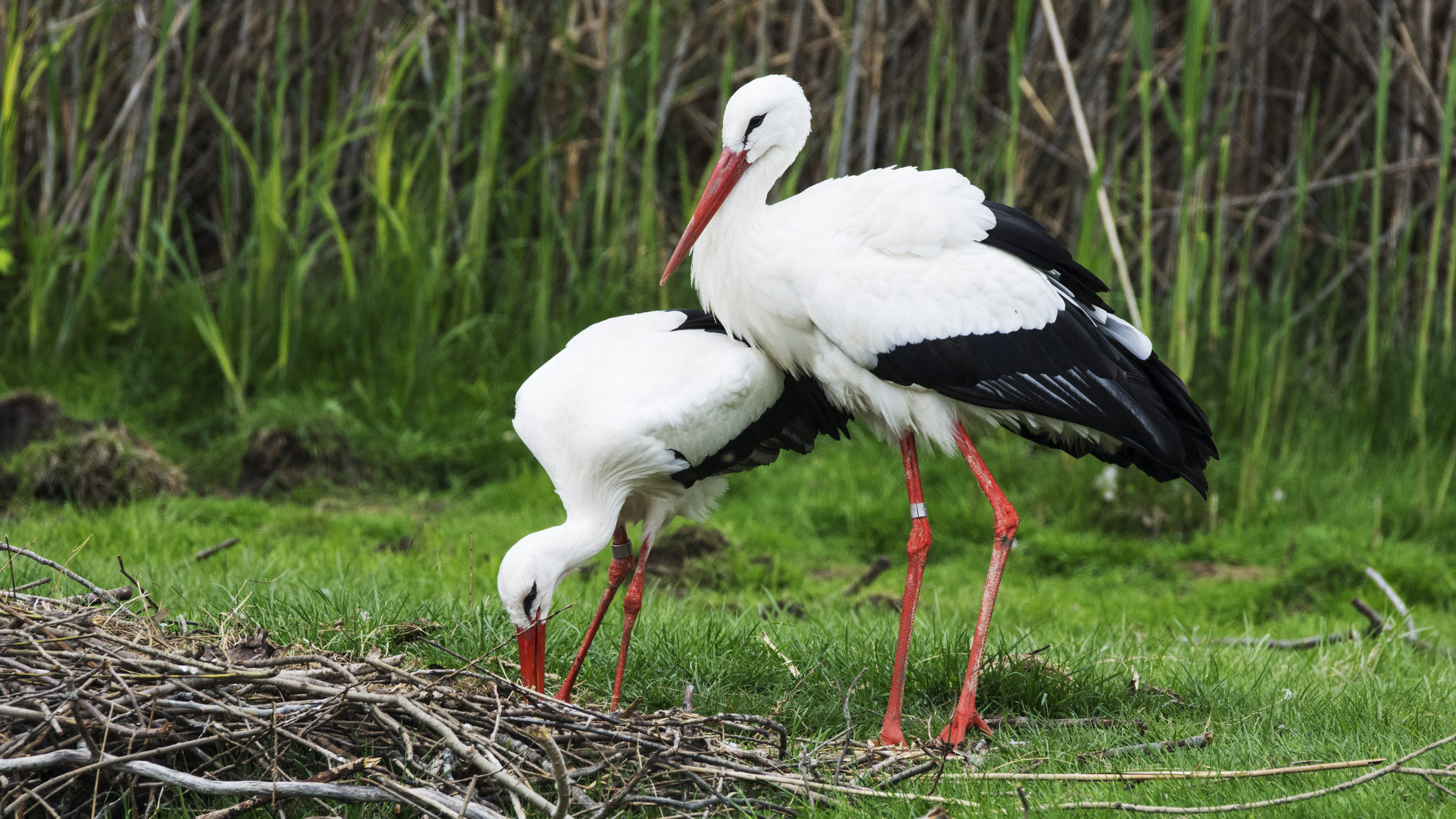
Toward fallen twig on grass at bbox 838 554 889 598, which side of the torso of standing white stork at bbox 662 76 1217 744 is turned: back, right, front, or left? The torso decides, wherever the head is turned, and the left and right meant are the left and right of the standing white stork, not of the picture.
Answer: right

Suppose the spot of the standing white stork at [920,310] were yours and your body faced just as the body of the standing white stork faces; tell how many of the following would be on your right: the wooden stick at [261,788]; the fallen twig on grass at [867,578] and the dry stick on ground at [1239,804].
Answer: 1

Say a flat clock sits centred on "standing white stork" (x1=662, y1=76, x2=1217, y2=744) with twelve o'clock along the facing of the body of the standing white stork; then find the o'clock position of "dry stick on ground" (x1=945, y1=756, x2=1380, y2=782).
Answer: The dry stick on ground is roughly at 8 o'clock from the standing white stork.

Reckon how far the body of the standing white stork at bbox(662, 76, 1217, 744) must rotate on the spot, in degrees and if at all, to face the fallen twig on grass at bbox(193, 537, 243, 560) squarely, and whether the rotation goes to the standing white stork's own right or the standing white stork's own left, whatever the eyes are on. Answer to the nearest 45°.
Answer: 0° — it already faces it

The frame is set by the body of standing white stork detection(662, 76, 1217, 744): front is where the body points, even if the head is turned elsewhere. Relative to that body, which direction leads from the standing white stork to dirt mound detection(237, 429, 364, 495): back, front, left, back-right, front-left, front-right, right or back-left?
front-right

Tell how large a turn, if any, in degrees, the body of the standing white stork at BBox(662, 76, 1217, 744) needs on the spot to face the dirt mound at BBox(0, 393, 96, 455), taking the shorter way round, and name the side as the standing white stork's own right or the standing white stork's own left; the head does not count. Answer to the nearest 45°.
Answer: approximately 45° to the standing white stork's own right

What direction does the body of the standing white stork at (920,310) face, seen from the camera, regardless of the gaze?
to the viewer's left

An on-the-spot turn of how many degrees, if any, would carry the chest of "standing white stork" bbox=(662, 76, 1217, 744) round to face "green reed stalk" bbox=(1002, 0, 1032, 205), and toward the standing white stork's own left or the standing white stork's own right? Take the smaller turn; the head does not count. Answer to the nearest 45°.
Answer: approximately 90° to the standing white stork's own right

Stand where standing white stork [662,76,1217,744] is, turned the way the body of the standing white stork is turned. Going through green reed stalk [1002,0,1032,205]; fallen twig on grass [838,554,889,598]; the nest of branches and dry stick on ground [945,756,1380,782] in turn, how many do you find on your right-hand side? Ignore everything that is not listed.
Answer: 2

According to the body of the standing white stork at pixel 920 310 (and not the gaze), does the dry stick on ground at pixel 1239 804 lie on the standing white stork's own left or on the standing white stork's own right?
on the standing white stork's own left

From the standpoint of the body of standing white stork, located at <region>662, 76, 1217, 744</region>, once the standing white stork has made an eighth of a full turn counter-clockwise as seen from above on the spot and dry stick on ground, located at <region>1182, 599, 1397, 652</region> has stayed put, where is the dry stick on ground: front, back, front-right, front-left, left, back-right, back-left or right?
back
